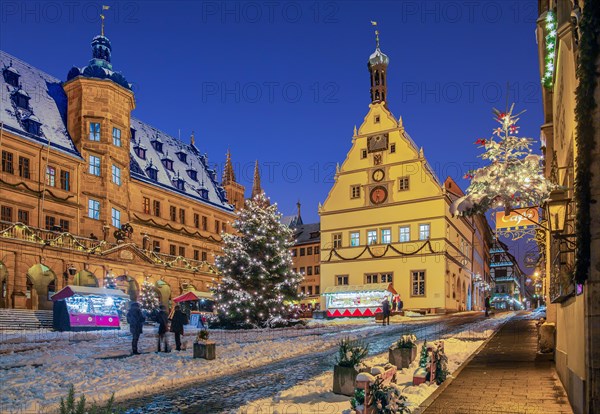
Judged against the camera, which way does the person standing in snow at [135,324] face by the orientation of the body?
away from the camera

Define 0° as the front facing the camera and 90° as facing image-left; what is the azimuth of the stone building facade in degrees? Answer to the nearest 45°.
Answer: approximately 315°

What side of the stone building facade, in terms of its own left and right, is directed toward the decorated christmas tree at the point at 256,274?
front

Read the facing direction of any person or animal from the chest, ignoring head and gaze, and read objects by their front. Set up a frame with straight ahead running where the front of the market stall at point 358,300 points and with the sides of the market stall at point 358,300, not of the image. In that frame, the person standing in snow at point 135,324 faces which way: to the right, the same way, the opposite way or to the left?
the opposite way

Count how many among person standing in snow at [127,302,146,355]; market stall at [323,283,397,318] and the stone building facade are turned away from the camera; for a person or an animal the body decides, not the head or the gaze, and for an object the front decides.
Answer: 1
